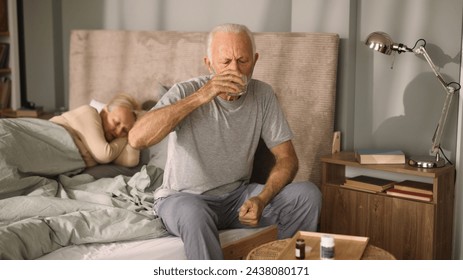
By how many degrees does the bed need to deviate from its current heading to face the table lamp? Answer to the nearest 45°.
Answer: approximately 135° to its left

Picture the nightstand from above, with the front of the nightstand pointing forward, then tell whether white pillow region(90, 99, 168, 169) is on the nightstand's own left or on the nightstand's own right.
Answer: on the nightstand's own right

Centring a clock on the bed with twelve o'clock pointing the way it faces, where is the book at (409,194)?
The book is roughly at 8 o'clock from the bed.

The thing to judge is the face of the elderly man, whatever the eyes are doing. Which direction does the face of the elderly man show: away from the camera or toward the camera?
toward the camera

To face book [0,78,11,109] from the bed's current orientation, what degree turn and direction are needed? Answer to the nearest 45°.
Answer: approximately 90° to its right

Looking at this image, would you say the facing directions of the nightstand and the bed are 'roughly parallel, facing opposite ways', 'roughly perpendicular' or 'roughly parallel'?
roughly parallel

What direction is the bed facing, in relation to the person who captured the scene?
facing the viewer and to the left of the viewer

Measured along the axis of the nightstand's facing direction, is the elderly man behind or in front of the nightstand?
in front

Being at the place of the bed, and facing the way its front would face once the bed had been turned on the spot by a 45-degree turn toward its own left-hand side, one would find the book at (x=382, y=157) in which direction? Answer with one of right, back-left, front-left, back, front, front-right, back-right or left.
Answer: left

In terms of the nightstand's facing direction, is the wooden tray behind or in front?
in front

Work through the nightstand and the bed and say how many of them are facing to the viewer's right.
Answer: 0
